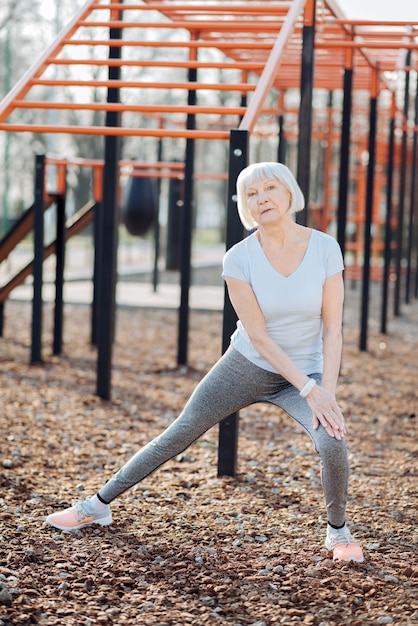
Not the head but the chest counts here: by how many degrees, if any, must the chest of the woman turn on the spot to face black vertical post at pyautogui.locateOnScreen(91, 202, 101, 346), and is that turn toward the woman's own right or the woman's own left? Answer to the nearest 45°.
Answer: approximately 180°

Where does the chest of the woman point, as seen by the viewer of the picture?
toward the camera

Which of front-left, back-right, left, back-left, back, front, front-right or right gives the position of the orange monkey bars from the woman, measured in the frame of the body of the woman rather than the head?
back

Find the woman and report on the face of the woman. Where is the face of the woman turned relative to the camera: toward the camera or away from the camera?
toward the camera

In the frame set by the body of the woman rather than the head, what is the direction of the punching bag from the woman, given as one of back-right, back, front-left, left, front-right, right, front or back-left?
back

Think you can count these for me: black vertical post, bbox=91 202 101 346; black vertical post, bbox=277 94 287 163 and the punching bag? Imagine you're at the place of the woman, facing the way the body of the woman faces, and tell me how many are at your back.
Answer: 3

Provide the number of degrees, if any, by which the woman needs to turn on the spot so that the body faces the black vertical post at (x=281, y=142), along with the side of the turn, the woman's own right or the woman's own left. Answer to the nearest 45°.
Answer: approximately 180°
